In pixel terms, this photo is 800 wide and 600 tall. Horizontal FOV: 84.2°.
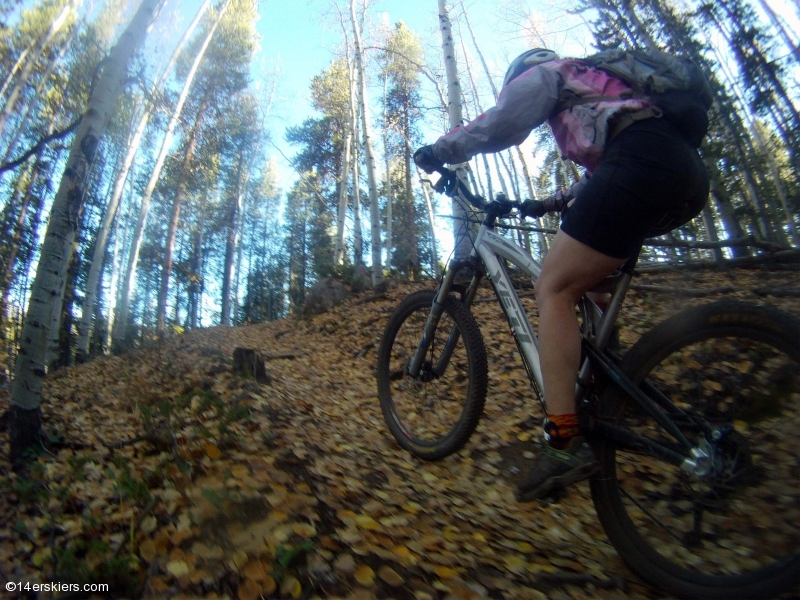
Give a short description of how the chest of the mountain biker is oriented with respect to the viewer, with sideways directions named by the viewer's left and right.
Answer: facing away from the viewer and to the left of the viewer

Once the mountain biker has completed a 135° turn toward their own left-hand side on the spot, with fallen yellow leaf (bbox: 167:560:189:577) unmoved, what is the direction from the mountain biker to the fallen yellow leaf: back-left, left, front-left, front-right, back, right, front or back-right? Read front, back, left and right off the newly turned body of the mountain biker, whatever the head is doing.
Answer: right

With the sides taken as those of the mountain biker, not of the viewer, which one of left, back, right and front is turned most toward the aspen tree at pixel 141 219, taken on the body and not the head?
front

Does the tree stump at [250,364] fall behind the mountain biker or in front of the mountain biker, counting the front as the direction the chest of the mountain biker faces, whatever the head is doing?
in front

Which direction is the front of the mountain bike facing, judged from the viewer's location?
facing away from the viewer and to the left of the viewer

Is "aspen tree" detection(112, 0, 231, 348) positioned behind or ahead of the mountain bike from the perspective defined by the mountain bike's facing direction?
ahead

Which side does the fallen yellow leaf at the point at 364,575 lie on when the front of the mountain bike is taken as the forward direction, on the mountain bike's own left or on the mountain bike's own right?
on the mountain bike's own left

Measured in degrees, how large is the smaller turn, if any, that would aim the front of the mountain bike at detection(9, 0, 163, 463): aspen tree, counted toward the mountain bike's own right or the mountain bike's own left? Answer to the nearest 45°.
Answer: approximately 45° to the mountain bike's own left

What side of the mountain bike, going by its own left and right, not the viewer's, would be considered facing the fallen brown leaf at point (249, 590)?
left

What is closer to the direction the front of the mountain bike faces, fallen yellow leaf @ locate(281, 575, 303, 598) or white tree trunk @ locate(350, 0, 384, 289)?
the white tree trunk
